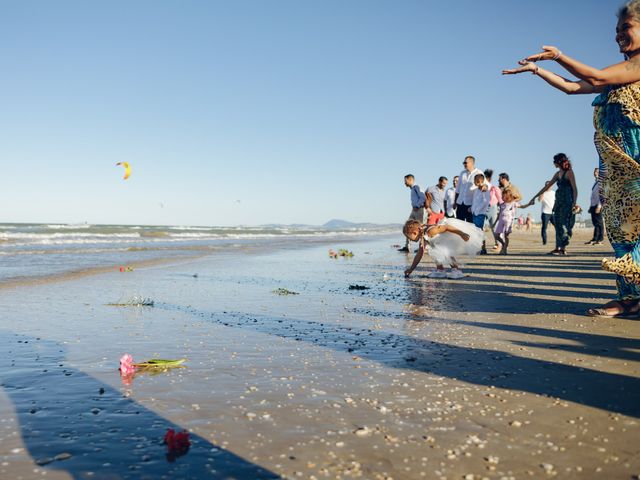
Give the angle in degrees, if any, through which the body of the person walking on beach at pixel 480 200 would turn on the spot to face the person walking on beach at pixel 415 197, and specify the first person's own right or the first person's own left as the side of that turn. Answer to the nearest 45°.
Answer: approximately 45° to the first person's own right

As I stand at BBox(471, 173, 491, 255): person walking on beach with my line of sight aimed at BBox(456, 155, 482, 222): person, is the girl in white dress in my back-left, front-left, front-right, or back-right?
back-left

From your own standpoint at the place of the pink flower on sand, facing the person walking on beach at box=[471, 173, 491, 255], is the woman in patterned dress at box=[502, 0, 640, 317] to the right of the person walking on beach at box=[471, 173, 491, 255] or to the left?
right

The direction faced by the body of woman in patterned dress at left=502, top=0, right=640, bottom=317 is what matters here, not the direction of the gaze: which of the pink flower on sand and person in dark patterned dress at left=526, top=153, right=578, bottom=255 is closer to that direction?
the pink flower on sand

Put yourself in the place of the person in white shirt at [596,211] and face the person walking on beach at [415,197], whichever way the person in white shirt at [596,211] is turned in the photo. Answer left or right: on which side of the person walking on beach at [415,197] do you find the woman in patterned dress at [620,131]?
left

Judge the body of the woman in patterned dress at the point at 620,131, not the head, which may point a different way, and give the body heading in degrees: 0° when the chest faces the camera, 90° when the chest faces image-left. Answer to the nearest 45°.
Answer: approximately 90°

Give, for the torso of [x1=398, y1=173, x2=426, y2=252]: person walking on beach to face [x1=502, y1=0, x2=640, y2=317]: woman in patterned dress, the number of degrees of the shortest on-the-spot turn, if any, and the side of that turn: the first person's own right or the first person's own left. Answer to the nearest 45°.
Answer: approximately 90° to the first person's own left

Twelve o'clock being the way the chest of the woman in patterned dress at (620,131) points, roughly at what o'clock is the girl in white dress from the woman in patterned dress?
The girl in white dress is roughly at 2 o'clock from the woman in patterned dress.

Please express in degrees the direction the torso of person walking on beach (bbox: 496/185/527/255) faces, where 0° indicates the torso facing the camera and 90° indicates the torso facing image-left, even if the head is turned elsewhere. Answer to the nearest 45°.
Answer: approximately 45°
